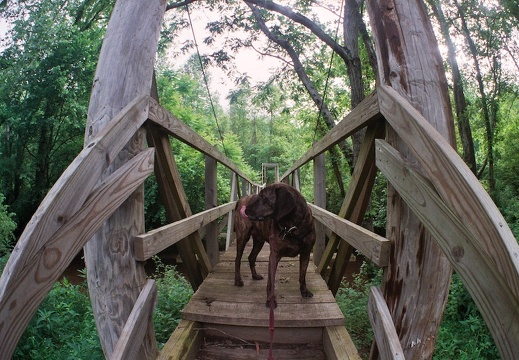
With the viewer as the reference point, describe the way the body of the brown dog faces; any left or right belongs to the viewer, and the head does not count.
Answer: facing the viewer and to the right of the viewer
